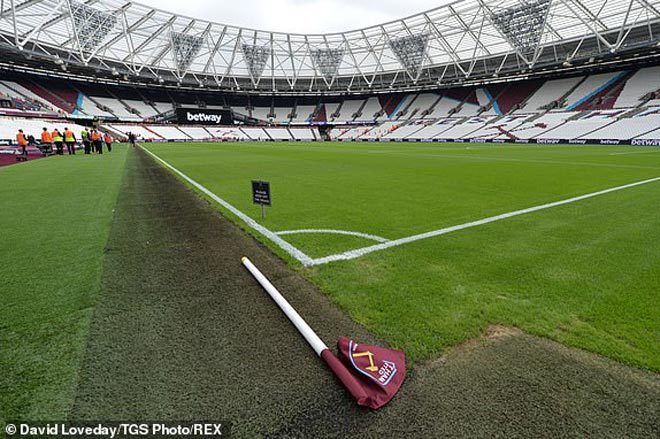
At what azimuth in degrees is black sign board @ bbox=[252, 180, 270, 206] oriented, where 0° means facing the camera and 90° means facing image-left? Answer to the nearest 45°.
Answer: approximately 0°

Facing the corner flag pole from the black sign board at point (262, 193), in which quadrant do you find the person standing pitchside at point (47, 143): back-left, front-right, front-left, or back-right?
back-right

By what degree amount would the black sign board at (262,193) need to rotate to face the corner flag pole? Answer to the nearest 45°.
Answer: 0° — it already faces it

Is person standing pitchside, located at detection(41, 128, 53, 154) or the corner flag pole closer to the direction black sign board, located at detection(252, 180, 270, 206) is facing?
the corner flag pole

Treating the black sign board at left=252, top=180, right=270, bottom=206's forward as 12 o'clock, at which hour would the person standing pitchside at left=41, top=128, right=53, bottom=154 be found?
The person standing pitchside is roughly at 5 o'clock from the black sign board.
